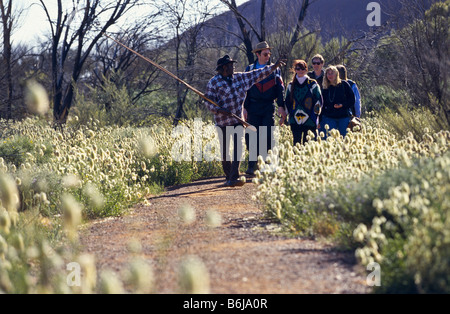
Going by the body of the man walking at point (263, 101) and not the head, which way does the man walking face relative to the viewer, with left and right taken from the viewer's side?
facing the viewer

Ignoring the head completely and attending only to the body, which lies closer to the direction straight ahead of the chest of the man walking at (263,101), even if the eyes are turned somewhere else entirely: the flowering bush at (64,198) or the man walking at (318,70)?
the flowering bush

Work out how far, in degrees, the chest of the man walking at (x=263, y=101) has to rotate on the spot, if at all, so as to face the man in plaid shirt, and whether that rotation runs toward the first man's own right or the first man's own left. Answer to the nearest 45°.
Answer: approximately 45° to the first man's own right

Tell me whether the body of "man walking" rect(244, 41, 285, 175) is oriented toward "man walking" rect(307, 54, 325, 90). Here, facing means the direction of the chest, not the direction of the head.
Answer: no
